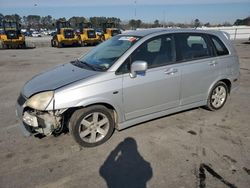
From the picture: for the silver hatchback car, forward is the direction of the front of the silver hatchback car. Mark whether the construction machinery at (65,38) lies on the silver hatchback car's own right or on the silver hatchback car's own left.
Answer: on the silver hatchback car's own right

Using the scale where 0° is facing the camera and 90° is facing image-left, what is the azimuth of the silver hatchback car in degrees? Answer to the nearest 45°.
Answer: approximately 45°

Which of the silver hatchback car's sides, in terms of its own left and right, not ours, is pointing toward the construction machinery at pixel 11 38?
right

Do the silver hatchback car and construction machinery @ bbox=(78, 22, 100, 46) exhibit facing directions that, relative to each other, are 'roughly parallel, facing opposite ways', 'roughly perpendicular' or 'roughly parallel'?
roughly perpendicular
